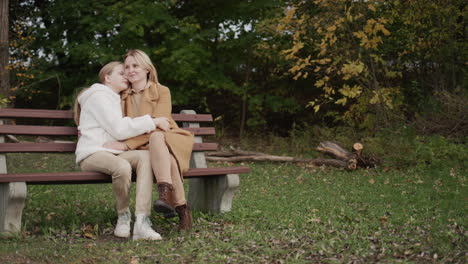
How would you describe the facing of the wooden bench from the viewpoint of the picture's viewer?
facing the viewer and to the right of the viewer

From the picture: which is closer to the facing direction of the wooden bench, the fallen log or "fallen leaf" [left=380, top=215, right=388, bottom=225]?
the fallen leaf

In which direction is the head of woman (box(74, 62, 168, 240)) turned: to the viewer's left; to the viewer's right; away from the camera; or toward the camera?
to the viewer's right

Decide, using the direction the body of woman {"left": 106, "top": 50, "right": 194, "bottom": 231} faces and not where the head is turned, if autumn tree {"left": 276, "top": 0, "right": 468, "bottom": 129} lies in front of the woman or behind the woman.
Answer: behind

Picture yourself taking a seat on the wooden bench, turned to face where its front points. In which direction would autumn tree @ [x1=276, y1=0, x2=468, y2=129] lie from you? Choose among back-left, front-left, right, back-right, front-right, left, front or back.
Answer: left

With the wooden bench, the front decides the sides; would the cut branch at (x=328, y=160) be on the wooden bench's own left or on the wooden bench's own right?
on the wooden bench's own left

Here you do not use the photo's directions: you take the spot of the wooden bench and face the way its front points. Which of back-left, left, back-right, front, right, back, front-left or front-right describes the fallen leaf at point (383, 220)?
front-left

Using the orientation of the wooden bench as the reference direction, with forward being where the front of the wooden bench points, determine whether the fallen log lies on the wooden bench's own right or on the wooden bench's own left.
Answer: on the wooden bench's own left

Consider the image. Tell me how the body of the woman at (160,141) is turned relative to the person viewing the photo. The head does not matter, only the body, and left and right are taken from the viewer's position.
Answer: facing the viewer and to the left of the viewer

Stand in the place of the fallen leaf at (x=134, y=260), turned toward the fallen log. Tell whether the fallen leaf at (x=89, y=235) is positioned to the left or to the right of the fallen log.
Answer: left

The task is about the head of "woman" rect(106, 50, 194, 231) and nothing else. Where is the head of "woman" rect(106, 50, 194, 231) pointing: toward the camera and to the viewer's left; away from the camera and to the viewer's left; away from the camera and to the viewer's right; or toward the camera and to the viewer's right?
toward the camera and to the viewer's left
